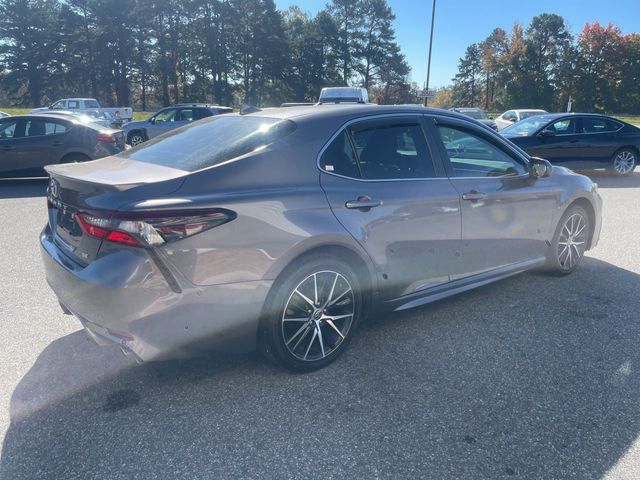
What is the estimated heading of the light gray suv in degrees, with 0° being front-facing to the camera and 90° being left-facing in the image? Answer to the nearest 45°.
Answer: approximately 90°

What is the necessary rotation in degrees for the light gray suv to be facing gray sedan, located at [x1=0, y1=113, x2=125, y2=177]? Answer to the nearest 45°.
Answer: approximately 90° to its left

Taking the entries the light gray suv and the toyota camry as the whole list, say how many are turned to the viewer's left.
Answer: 1

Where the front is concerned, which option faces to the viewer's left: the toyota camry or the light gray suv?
the light gray suv

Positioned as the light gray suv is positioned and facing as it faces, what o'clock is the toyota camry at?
The toyota camry is roughly at 9 o'clock from the light gray suv.

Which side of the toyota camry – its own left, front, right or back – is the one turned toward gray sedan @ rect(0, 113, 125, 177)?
left

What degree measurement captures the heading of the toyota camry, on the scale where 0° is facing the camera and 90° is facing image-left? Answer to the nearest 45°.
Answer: approximately 225°

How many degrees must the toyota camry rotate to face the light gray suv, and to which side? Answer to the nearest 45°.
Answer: approximately 45° to its left
